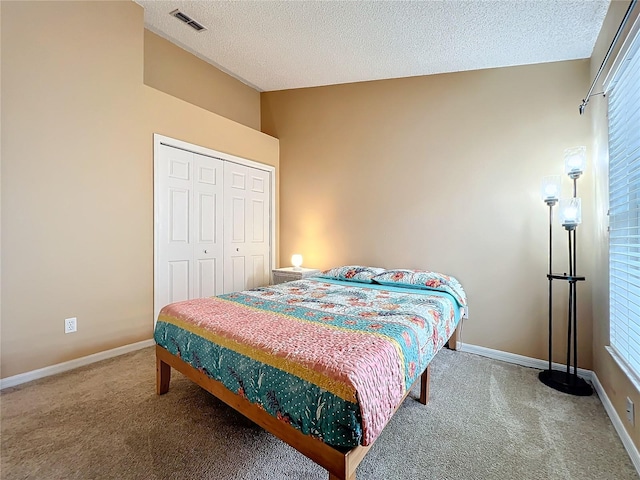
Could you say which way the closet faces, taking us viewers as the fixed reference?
facing the viewer and to the right of the viewer

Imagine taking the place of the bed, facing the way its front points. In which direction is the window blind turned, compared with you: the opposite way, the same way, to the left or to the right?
to the right

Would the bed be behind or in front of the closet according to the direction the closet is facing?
in front

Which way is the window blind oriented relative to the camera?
to the viewer's left

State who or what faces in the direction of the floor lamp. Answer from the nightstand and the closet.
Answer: the closet

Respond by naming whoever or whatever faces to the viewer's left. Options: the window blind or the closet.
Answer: the window blind

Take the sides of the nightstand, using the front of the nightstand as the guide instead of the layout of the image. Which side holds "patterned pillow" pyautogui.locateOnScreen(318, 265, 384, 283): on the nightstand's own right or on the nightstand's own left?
on the nightstand's own left

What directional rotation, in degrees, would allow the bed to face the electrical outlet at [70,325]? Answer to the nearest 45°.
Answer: approximately 90° to its right

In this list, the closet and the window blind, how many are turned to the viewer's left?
1

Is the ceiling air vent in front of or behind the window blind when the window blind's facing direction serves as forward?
in front

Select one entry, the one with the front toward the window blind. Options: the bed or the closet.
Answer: the closet

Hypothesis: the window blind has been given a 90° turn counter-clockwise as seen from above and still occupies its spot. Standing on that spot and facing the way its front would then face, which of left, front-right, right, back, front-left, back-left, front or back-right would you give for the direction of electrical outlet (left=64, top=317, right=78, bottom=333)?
front-right

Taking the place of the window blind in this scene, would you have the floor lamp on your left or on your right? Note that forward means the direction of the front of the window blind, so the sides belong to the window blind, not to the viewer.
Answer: on your right

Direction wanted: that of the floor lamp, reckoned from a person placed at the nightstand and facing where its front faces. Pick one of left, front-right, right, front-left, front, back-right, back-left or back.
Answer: left

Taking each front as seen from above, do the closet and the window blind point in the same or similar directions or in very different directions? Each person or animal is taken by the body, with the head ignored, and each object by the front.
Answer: very different directions
